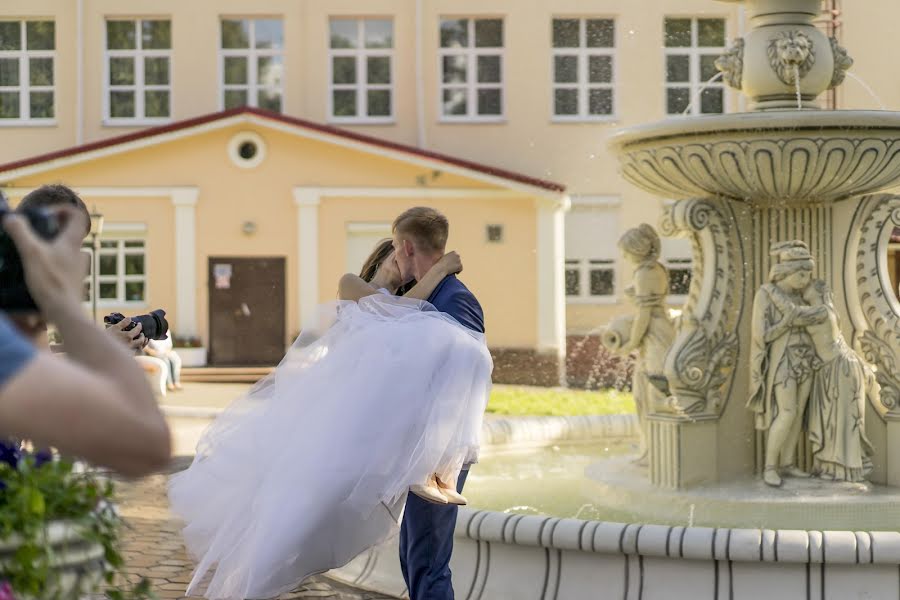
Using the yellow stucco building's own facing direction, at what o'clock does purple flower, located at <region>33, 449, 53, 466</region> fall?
The purple flower is roughly at 12 o'clock from the yellow stucco building.

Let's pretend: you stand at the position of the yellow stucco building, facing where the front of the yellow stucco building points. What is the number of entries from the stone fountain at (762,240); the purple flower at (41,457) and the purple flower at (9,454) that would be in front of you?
3

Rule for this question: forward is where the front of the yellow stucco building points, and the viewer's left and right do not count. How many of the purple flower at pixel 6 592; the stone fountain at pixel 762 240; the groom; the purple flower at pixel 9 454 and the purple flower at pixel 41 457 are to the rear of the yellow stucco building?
0

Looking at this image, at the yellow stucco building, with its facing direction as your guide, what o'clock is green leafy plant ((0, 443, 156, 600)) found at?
The green leafy plant is roughly at 12 o'clock from the yellow stucco building.

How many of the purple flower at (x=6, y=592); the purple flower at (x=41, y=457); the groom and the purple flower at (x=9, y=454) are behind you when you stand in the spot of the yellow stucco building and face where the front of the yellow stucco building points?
0

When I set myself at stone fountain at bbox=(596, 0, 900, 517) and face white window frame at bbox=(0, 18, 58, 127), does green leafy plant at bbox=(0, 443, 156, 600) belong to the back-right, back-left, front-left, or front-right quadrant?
back-left

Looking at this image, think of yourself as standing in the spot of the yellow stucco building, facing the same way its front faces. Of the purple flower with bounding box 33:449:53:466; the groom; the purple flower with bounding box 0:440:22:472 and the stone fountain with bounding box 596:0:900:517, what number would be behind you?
0

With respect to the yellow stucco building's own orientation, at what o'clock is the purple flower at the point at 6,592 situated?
The purple flower is roughly at 12 o'clock from the yellow stucco building.

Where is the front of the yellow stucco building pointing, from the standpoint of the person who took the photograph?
facing the viewer

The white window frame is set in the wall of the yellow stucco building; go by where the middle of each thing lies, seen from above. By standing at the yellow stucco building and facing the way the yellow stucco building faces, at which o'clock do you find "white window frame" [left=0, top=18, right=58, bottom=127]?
The white window frame is roughly at 3 o'clock from the yellow stucco building.

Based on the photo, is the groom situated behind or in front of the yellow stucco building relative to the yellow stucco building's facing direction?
in front

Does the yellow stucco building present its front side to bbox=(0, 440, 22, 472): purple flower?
yes

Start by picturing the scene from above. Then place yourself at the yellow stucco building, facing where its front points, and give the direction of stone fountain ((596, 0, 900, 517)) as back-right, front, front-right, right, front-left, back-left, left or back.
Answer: front
